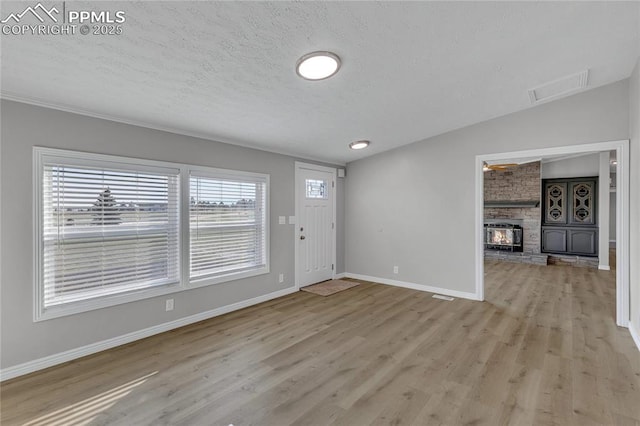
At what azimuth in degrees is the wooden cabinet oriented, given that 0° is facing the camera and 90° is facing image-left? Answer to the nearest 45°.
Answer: approximately 0°

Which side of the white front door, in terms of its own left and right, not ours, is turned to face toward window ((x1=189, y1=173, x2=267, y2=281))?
right

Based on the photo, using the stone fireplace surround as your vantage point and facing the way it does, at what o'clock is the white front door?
The white front door is roughly at 1 o'clock from the stone fireplace surround.

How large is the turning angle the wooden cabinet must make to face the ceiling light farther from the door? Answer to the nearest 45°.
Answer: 0° — it already faces it

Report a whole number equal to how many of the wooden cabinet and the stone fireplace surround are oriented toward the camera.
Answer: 2

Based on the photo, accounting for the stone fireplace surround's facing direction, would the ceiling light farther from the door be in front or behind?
in front

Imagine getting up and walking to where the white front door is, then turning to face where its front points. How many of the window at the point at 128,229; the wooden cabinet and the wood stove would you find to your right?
1

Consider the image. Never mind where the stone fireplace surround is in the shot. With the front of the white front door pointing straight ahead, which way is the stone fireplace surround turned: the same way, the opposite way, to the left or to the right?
to the right

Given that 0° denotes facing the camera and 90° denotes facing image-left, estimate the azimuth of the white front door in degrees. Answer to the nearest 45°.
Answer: approximately 315°

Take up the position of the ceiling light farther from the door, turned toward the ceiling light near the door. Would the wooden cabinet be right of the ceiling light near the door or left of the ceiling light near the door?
right

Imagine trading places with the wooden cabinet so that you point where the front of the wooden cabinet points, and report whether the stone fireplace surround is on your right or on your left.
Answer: on your right
